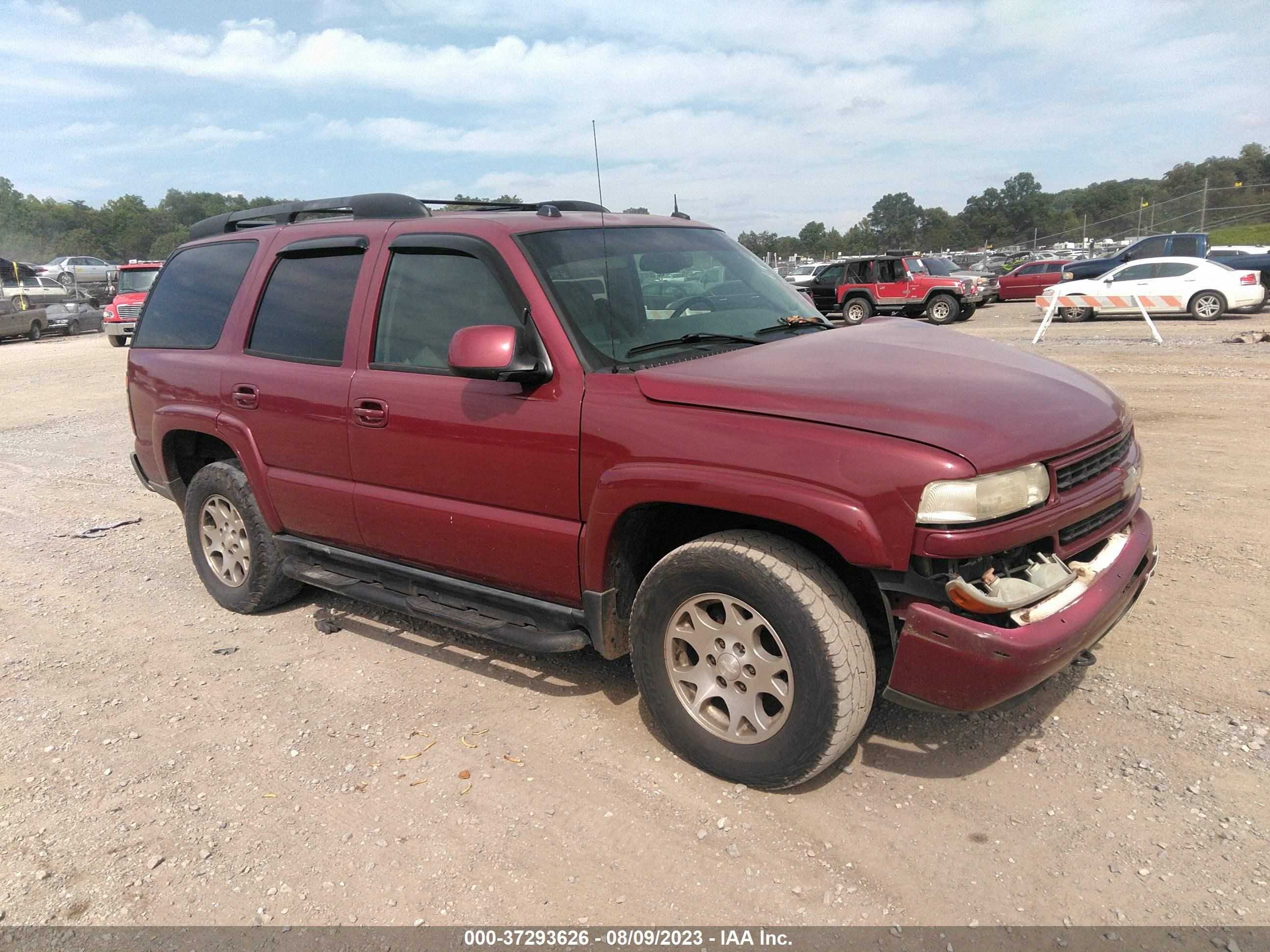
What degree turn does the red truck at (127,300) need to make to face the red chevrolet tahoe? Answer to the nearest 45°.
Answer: approximately 45° to its left

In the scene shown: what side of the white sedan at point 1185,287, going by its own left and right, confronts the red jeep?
front

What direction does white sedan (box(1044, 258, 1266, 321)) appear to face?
to the viewer's left

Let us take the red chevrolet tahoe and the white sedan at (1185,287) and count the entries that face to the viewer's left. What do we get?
1

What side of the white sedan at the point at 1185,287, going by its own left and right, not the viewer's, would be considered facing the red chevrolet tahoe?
left

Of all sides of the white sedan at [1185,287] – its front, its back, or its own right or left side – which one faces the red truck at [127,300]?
front

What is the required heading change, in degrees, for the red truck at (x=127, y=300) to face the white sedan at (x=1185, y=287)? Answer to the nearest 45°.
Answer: approximately 90° to its left

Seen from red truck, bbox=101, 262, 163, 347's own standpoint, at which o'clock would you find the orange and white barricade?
The orange and white barricade is roughly at 9 o'clock from the red truck.

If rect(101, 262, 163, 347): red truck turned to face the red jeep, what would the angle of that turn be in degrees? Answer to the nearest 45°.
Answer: approximately 90° to its left

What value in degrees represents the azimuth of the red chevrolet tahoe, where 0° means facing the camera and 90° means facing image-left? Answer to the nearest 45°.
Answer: approximately 315°

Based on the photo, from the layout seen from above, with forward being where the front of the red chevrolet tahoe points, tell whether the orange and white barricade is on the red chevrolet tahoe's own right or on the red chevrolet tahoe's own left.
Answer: on the red chevrolet tahoe's own left

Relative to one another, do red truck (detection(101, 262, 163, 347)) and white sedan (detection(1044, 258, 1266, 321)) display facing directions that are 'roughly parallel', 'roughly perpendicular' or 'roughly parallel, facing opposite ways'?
roughly perpendicular

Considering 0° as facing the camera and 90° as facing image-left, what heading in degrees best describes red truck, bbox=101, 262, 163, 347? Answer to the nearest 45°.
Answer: approximately 45°

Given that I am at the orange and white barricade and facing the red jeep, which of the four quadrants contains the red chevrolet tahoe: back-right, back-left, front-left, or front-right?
back-left

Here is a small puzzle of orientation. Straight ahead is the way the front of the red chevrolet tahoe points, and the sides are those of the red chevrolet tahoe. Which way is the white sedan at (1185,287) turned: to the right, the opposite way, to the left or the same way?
the opposite way
